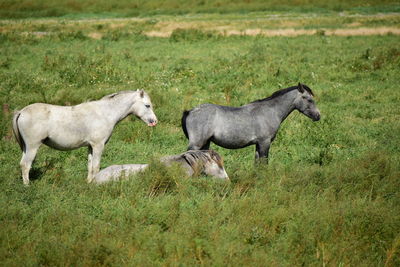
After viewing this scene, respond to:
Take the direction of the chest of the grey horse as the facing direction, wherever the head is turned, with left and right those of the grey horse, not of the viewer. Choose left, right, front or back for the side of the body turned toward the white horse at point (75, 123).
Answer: back

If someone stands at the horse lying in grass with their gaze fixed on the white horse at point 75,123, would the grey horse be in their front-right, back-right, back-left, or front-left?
back-right

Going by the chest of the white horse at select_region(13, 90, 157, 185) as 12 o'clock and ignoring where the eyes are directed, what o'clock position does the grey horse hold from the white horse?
The grey horse is roughly at 12 o'clock from the white horse.

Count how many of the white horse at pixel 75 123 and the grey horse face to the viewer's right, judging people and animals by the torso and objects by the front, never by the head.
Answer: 2

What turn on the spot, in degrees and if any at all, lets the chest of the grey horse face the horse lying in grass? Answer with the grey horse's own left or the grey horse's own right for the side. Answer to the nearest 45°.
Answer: approximately 135° to the grey horse's own right

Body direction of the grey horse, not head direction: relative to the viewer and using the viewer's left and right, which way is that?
facing to the right of the viewer

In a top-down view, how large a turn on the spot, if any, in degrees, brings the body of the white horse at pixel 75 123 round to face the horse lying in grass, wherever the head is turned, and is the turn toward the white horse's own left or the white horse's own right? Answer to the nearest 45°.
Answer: approximately 45° to the white horse's own right

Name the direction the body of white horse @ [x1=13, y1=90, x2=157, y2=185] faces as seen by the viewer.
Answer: to the viewer's right
